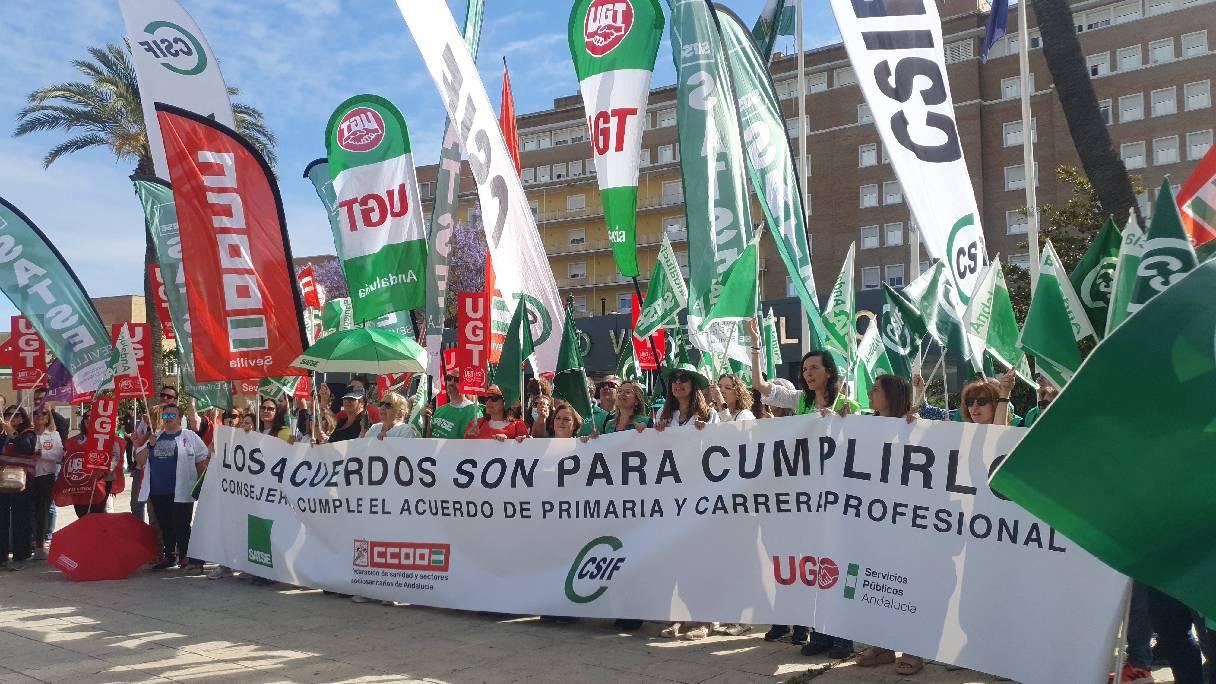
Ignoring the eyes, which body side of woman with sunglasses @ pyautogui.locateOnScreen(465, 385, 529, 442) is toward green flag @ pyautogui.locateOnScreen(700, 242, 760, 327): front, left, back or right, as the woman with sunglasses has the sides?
left

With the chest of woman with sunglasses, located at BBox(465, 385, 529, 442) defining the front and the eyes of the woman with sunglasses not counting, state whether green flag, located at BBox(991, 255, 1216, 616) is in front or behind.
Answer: in front

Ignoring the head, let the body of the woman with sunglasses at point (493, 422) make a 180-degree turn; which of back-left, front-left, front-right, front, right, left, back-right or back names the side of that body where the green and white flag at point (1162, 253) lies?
back-right

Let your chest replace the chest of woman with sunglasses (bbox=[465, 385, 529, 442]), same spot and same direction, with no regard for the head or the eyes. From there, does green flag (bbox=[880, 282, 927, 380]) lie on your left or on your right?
on your left

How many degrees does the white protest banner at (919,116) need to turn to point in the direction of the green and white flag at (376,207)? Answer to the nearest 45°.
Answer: approximately 135° to its right

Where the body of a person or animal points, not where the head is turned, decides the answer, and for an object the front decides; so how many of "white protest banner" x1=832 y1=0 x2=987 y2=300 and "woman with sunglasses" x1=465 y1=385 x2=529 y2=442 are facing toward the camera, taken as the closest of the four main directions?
2

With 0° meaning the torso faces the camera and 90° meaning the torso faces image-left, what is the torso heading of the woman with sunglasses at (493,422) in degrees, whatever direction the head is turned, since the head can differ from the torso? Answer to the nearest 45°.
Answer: approximately 0°

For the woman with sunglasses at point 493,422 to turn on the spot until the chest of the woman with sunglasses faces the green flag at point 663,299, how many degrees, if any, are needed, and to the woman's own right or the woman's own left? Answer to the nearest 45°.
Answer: approximately 135° to the woman's own left
